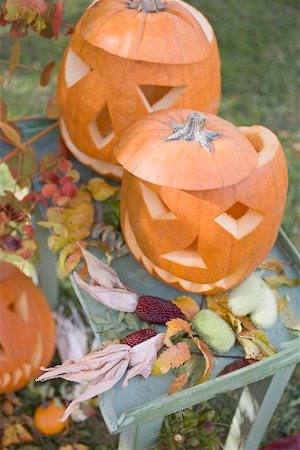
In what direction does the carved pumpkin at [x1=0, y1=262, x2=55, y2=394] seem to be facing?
toward the camera

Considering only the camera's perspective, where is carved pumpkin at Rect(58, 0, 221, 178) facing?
facing the viewer and to the left of the viewer

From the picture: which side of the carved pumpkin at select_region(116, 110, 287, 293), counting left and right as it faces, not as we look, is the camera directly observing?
front

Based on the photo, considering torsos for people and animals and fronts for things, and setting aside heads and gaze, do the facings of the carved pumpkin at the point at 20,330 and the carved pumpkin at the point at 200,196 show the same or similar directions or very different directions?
same or similar directions

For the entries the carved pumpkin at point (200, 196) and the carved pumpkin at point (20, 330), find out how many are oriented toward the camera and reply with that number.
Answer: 2
